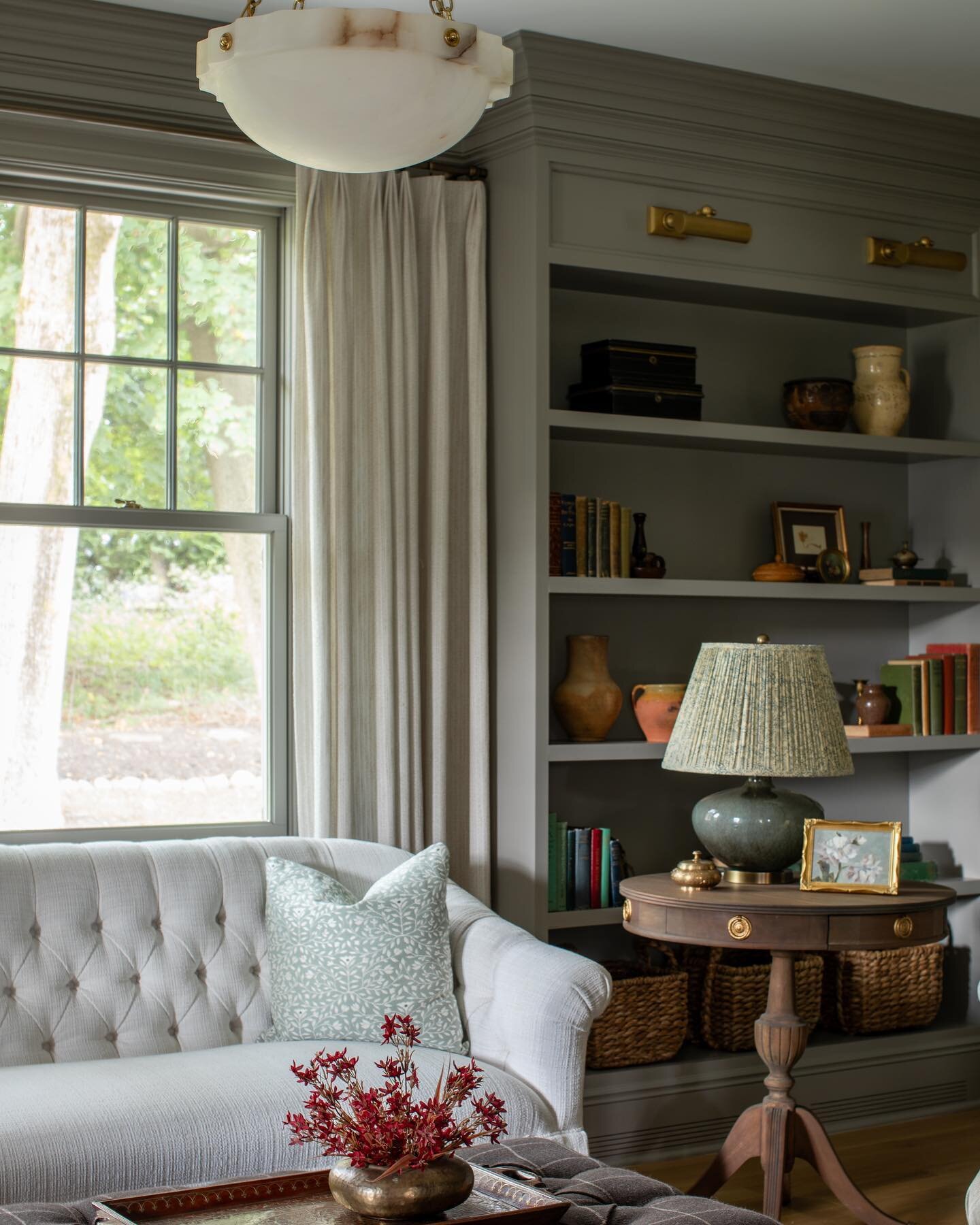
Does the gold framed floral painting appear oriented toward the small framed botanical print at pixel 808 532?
no

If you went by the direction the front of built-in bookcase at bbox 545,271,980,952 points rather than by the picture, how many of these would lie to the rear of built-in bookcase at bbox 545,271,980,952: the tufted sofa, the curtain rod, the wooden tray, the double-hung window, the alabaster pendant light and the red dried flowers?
0

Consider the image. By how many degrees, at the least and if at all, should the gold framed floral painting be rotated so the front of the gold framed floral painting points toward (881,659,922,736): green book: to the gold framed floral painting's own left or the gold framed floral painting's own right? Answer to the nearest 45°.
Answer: approximately 180°

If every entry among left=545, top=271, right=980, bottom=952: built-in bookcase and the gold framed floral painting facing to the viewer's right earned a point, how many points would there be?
0

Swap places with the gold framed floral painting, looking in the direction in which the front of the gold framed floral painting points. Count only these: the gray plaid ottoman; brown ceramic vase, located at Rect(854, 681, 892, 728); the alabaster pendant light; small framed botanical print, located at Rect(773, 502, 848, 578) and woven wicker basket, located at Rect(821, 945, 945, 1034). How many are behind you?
3

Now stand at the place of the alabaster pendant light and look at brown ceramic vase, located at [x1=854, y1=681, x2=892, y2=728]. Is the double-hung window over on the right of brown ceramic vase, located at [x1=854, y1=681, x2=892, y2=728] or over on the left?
left

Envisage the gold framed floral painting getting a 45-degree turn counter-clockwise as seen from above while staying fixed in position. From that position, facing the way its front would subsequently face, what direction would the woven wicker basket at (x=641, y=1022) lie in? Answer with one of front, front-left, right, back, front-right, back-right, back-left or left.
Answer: back

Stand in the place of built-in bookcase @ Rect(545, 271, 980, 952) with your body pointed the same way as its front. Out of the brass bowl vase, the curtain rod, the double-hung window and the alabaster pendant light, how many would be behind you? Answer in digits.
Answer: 0

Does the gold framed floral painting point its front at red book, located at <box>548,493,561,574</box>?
no

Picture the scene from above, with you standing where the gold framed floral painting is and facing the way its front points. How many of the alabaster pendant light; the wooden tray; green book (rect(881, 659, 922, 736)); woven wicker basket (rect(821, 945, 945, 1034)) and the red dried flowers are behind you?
2

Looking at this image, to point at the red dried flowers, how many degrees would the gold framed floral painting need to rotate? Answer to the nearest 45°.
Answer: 0° — it already faces it

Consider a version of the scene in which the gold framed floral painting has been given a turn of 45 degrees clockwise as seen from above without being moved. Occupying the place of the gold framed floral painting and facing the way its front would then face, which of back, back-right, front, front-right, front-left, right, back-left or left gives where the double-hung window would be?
front-right

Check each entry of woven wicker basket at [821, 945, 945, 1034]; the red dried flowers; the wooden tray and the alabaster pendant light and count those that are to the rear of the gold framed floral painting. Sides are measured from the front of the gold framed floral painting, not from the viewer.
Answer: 1

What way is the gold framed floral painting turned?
toward the camera
